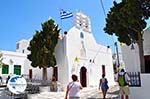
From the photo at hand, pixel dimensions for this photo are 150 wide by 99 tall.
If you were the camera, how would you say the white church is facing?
facing the viewer and to the right of the viewer

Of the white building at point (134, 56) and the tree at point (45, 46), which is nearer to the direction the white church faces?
the white building

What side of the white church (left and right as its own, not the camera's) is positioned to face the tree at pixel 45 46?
right

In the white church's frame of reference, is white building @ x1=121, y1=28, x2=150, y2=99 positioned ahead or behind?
ahead

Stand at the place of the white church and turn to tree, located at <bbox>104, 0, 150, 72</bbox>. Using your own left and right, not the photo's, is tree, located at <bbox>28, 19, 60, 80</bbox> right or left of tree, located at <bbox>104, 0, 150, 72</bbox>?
right

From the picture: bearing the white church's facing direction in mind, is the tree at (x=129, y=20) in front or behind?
in front
